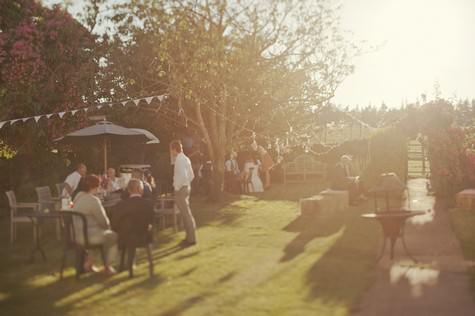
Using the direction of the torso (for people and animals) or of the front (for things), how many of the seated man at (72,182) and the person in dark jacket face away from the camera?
1

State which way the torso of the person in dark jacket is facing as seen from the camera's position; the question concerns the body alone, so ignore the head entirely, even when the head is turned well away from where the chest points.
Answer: away from the camera

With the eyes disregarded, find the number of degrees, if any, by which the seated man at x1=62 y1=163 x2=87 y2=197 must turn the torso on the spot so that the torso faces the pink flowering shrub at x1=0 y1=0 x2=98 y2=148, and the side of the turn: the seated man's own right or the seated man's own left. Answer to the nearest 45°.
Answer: approximately 90° to the seated man's own left

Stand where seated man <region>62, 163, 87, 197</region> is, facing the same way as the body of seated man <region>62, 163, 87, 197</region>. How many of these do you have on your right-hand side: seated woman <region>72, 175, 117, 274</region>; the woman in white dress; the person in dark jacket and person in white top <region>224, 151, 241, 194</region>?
2

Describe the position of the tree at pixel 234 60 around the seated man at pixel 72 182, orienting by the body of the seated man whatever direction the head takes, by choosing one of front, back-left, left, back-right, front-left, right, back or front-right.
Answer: front-left

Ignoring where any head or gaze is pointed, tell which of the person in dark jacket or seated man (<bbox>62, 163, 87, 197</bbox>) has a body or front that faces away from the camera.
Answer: the person in dark jacket

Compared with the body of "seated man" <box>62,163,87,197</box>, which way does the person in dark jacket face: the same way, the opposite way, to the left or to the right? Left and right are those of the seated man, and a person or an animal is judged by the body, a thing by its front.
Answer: to the left

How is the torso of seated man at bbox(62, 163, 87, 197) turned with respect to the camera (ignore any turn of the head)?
to the viewer's right

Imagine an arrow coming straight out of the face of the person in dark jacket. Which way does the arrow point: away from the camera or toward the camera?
away from the camera

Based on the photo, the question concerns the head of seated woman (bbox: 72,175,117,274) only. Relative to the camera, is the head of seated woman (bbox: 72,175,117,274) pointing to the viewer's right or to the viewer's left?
to the viewer's right

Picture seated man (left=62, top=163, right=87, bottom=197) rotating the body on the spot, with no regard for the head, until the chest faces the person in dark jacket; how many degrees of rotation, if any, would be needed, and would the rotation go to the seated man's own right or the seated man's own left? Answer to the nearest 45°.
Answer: approximately 90° to the seated man's own right
